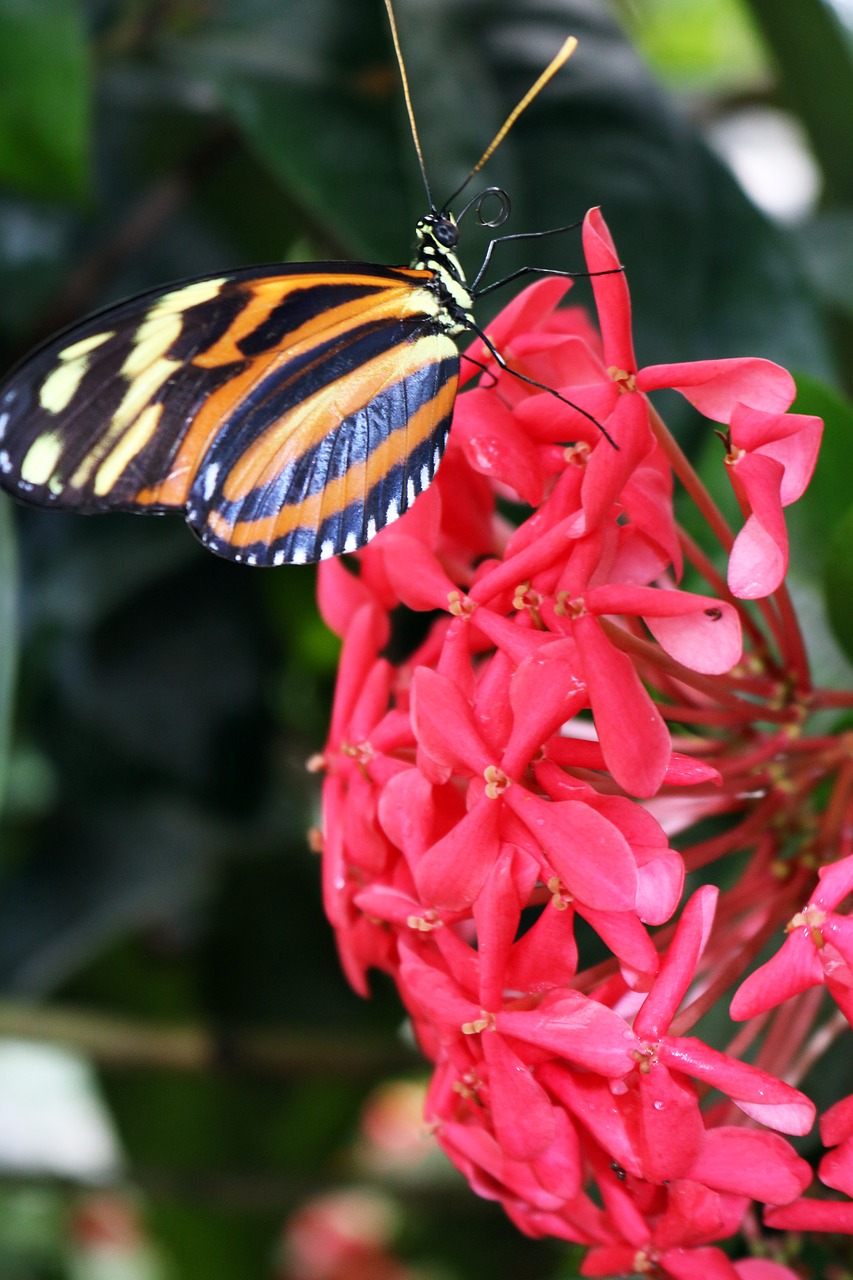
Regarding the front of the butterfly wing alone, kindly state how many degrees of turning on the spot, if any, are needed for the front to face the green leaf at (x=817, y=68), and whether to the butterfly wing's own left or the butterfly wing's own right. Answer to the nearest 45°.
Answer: approximately 45° to the butterfly wing's own left

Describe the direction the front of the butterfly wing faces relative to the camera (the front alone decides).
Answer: to the viewer's right
